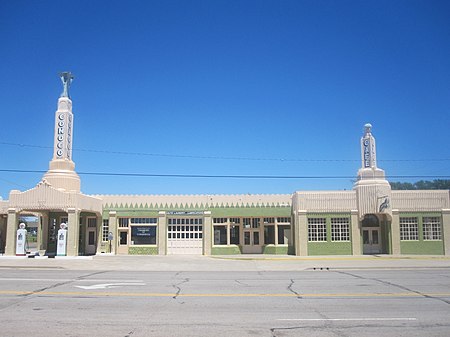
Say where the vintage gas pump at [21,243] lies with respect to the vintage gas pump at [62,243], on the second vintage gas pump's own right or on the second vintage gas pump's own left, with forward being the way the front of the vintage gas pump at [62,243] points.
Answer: on the second vintage gas pump's own right

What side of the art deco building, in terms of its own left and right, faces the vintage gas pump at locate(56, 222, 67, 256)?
right

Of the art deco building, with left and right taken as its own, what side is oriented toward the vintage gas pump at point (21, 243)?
right

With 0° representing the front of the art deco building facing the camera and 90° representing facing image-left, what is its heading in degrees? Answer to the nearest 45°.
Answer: approximately 0°

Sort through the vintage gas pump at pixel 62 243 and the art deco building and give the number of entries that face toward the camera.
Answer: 2
